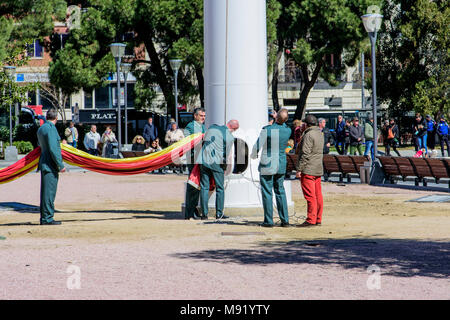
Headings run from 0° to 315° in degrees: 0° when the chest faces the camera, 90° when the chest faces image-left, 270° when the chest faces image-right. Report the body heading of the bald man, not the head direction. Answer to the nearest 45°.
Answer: approximately 225°

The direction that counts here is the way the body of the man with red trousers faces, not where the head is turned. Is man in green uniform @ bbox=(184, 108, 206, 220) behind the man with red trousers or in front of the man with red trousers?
in front

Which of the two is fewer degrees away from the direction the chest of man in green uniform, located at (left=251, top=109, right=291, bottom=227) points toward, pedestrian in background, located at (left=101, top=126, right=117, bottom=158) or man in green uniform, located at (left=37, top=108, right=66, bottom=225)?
the pedestrian in background

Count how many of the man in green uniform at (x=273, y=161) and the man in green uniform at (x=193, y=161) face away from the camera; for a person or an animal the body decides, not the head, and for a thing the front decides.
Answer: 1

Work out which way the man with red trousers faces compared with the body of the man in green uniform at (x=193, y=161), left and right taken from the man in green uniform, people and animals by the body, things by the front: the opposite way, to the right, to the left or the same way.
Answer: the opposite way

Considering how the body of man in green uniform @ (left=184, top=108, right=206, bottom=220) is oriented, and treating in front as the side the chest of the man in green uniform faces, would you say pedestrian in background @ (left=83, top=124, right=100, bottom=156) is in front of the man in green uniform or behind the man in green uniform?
behind

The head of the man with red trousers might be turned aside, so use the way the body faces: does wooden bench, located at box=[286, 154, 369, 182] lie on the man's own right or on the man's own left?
on the man's own right

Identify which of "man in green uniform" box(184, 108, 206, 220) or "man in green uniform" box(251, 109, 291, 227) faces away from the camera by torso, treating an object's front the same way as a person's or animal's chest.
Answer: "man in green uniform" box(251, 109, 291, 227)

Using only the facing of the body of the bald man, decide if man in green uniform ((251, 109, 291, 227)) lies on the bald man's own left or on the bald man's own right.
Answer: on the bald man's own right

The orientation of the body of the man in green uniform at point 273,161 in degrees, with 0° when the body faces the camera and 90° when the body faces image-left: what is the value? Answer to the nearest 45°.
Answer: approximately 180°

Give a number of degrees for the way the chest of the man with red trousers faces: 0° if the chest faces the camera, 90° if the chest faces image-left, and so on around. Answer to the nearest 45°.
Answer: approximately 135°

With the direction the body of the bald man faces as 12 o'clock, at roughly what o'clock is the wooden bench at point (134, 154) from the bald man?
The wooden bench is roughly at 10 o'clock from the bald man.

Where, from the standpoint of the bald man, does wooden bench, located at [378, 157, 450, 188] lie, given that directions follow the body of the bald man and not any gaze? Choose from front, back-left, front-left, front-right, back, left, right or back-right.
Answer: front

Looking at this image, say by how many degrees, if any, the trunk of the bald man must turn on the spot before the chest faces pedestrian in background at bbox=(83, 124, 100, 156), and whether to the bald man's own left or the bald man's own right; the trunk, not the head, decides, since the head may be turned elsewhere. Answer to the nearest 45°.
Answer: approximately 45° to the bald man's own left
